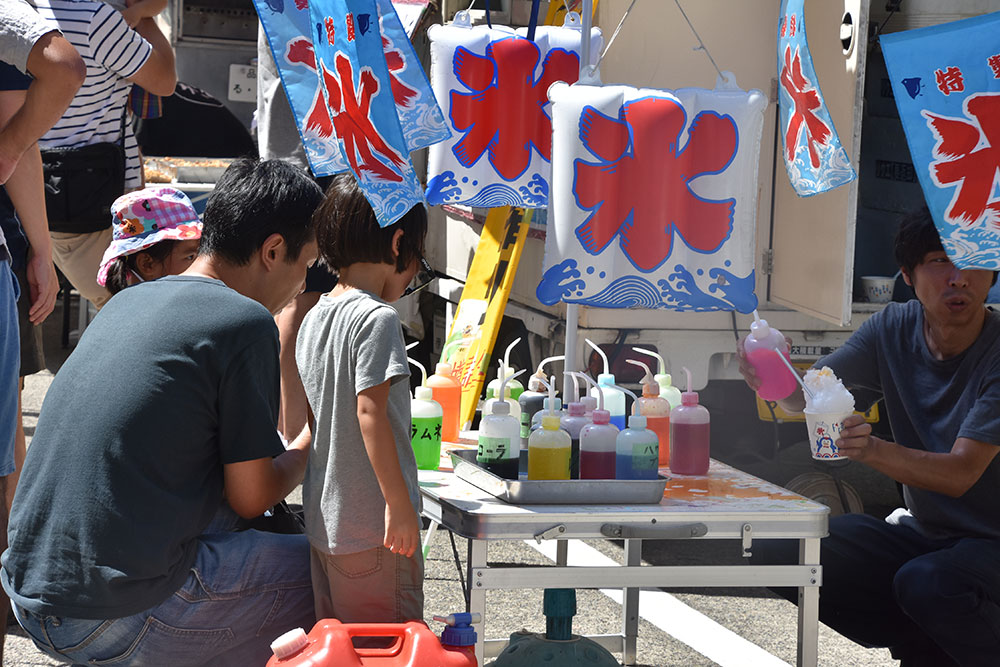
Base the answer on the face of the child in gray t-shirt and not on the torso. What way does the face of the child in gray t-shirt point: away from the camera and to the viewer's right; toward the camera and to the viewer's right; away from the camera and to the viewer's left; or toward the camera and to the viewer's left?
away from the camera and to the viewer's right

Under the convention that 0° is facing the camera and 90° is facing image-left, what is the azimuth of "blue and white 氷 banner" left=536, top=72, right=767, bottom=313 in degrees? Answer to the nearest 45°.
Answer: approximately 0°

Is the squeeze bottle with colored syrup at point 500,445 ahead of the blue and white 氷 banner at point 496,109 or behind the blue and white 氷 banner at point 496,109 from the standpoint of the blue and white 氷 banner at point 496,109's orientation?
ahead

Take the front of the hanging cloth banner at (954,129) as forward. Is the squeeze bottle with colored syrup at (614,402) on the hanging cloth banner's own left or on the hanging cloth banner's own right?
on the hanging cloth banner's own right

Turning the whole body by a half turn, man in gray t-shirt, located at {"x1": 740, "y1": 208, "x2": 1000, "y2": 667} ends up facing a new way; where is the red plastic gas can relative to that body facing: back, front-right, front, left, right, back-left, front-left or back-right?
back

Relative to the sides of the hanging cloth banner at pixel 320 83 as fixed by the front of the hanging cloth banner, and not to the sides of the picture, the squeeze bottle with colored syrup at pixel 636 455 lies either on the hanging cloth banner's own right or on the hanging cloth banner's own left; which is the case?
on the hanging cloth banner's own left

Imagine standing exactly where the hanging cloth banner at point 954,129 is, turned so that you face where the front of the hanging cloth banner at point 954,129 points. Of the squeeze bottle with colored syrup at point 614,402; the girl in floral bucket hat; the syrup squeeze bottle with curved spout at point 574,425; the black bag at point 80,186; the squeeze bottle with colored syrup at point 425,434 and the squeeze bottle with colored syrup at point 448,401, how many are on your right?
6

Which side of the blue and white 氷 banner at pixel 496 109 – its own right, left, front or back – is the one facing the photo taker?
front

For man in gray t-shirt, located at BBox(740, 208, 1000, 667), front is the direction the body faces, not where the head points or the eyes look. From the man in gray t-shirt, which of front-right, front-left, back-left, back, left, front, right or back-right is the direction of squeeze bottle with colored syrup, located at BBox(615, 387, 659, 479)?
front

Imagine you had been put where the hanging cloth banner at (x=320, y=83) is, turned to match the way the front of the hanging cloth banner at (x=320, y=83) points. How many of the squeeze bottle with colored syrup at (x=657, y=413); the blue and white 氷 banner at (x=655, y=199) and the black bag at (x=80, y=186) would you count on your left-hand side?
2

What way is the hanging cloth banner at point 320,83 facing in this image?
toward the camera

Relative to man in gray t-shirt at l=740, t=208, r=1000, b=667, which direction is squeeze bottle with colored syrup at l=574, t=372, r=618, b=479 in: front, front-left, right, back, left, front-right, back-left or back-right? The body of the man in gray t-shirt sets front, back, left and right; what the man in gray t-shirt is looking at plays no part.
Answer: front

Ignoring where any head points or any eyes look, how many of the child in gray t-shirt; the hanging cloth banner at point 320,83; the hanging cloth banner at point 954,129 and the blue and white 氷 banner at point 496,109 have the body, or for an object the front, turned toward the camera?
3

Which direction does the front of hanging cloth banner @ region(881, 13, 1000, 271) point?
toward the camera
